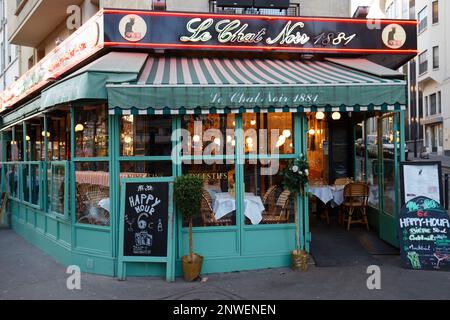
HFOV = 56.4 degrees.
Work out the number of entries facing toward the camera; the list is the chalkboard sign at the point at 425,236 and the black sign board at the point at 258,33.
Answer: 2

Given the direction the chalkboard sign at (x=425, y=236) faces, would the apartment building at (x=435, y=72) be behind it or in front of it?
behind

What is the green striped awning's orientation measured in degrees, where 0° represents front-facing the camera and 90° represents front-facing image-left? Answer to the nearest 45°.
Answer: approximately 0°
